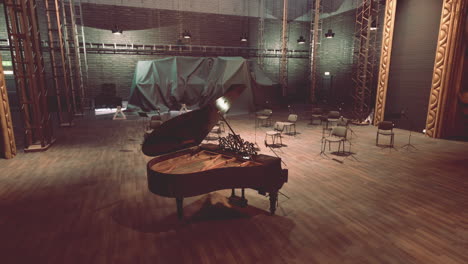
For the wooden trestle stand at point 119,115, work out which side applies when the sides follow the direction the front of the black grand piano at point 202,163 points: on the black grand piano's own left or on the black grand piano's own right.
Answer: on the black grand piano's own left

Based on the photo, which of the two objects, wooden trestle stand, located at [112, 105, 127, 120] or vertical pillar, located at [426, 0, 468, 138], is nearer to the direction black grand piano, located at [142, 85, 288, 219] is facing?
the vertical pillar

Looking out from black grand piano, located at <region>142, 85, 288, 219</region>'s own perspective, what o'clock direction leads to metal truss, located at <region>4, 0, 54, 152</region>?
The metal truss is roughly at 9 o'clock from the black grand piano.

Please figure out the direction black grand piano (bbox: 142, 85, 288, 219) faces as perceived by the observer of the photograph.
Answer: facing away from the viewer and to the right of the viewer
